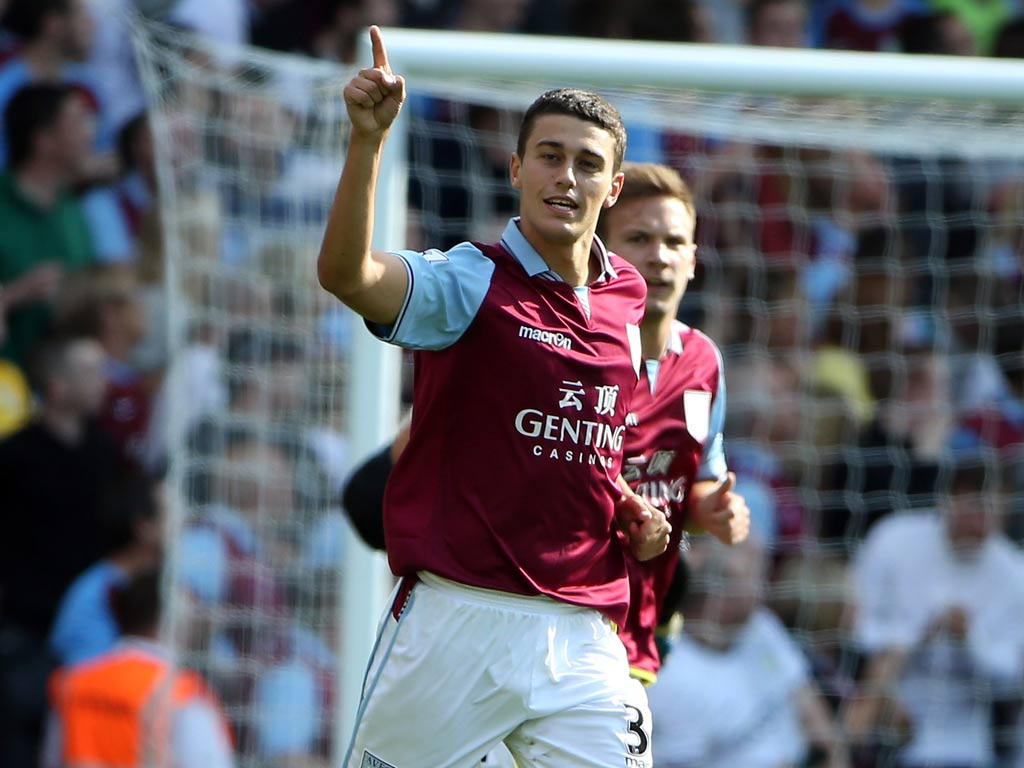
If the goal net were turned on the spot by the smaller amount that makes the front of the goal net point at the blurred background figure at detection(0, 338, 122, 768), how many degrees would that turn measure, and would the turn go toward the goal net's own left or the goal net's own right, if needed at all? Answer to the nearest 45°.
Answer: approximately 135° to the goal net's own right

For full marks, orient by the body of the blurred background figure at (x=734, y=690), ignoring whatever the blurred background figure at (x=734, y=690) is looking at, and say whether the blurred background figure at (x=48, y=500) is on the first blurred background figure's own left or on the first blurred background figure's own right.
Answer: on the first blurred background figure's own right

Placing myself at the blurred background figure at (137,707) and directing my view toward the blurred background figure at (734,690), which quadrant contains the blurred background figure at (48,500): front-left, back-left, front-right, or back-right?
back-left

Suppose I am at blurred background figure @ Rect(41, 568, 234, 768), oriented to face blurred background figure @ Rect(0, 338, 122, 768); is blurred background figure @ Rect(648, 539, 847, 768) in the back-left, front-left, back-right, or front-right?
back-right

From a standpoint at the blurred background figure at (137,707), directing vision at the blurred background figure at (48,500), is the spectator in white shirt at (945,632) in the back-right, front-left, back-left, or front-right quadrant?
back-right

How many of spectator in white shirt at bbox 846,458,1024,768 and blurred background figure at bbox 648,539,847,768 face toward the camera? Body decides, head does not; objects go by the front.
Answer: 2

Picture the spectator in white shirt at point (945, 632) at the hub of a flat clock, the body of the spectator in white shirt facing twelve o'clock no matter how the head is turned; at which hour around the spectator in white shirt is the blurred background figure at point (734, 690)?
The blurred background figure is roughly at 2 o'clock from the spectator in white shirt.

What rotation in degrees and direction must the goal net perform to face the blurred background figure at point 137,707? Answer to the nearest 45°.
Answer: approximately 135° to its right

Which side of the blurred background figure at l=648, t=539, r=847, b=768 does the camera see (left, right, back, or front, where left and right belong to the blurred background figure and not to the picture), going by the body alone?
front

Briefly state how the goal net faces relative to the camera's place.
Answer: facing the viewer and to the right of the viewer
